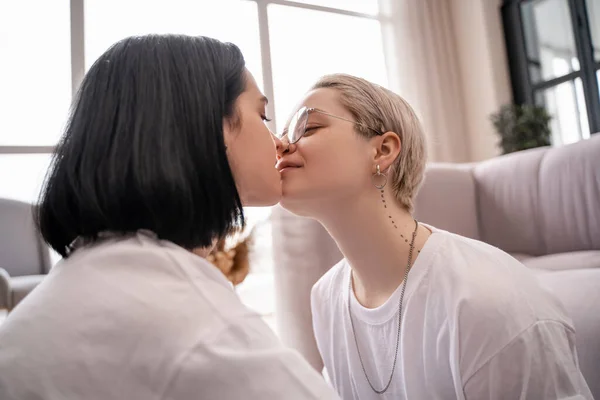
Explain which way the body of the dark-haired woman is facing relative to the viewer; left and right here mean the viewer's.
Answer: facing away from the viewer and to the right of the viewer

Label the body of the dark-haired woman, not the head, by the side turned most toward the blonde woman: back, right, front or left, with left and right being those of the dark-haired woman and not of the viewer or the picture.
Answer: front

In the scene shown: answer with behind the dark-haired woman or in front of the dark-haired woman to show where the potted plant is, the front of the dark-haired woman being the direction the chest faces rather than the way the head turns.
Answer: in front

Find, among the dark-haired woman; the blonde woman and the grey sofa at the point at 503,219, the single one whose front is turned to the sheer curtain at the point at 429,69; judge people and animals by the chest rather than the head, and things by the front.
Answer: the dark-haired woman

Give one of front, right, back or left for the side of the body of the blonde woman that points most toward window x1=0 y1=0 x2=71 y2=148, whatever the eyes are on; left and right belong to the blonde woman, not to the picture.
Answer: right

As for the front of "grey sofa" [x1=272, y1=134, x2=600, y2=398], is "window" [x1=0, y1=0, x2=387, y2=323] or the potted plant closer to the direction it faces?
the window

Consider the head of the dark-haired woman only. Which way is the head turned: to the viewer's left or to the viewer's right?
to the viewer's right

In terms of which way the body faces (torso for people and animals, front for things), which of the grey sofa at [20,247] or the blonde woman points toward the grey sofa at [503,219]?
the grey sofa at [20,247]

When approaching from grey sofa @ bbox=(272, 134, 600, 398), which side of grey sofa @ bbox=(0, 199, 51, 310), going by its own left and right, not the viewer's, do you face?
front

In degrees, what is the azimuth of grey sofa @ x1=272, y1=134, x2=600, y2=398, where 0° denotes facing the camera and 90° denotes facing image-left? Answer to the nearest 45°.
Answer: approximately 45°

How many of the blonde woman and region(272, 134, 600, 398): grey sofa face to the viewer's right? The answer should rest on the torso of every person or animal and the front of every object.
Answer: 0

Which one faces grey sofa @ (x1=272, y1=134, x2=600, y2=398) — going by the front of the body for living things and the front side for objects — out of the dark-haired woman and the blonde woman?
the dark-haired woman

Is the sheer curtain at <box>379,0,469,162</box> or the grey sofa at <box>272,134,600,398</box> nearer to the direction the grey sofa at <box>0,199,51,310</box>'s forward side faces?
the grey sofa

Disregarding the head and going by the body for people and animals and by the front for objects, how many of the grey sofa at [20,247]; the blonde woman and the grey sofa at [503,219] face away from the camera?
0

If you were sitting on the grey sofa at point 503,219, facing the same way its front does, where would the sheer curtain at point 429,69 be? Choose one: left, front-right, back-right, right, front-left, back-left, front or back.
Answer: back-right

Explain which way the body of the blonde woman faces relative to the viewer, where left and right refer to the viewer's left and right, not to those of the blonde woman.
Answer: facing the viewer and to the left of the viewer

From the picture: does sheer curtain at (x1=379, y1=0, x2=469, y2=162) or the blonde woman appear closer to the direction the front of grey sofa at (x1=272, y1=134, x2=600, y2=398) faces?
the blonde woman
